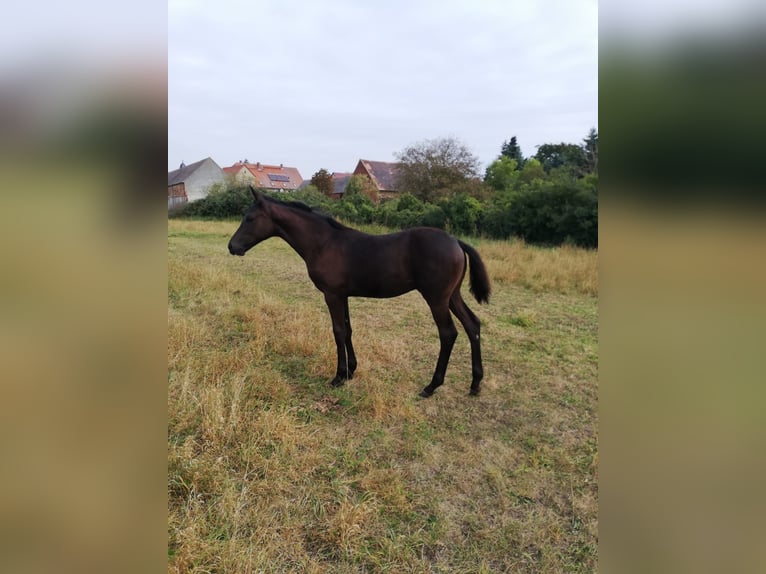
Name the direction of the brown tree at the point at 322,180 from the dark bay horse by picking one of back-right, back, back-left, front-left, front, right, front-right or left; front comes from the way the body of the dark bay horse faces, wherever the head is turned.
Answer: right

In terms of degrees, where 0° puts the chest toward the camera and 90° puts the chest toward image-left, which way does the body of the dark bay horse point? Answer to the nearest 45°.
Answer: approximately 90°

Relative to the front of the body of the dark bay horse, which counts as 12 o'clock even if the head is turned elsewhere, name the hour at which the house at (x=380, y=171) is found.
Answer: The house is roughly at 3 o'clock from the dark bay horse.

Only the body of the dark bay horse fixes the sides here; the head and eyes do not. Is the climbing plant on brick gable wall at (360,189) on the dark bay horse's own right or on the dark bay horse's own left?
on the dark bay horse's own right

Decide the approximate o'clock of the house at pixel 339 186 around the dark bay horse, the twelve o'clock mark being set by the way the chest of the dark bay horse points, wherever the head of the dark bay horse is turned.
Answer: The house is roughly at 3 o'clock from the dark bay horse.

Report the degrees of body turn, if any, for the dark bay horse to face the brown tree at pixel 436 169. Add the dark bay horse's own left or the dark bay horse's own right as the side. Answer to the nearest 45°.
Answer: approximately 90° to the dark bay horse's own right
